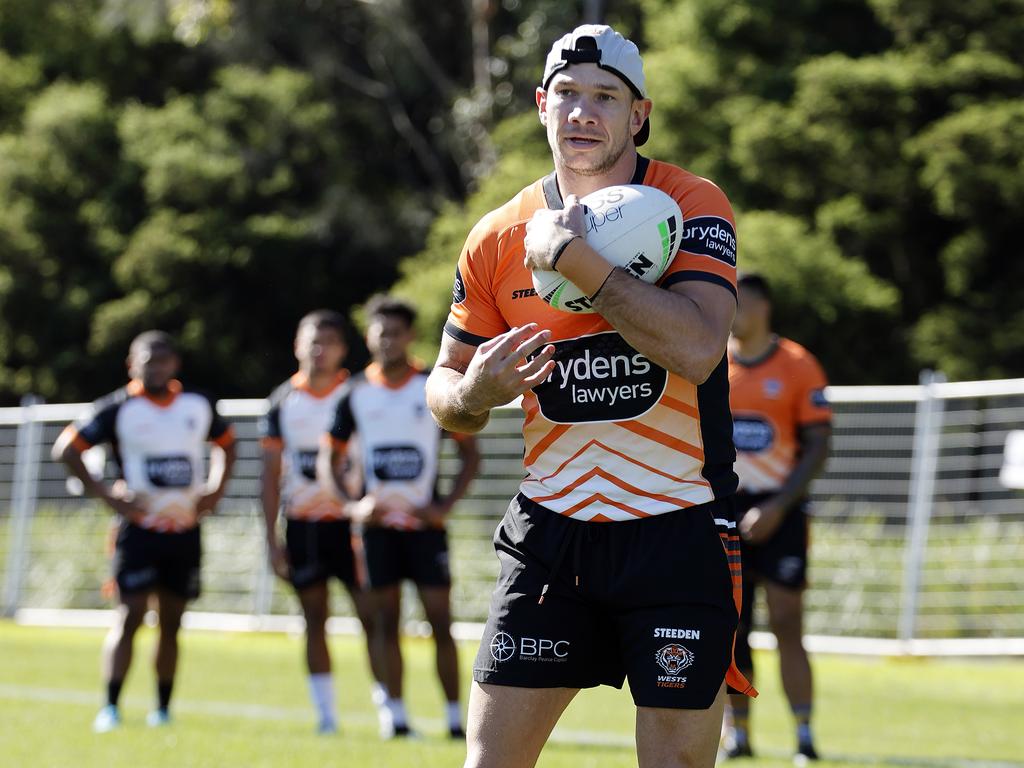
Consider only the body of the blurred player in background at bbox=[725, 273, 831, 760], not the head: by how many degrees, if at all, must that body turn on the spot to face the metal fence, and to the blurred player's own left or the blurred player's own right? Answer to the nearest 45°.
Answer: approximately 135° to the blurred player's own right

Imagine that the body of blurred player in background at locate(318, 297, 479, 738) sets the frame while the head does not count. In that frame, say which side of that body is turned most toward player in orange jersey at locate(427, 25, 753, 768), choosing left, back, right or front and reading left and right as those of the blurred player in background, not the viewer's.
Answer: front

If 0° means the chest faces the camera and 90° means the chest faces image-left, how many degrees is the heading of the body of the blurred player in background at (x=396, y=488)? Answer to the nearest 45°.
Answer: approximately 0°

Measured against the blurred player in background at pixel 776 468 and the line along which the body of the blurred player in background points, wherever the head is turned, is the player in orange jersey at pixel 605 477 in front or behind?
in front

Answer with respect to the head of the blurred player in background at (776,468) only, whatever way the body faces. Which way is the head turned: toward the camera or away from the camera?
toward the camera

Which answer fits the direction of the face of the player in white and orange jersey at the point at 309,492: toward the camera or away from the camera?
toward the camera

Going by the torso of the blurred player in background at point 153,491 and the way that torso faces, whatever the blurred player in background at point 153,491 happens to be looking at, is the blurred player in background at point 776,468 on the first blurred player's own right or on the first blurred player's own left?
on the first blurred player's own left

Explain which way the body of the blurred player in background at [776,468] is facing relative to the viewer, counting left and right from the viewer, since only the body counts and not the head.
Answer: facing the viewer and to the left of the viewer

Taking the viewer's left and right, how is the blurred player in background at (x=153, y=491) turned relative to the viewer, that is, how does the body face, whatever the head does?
facing the viewer

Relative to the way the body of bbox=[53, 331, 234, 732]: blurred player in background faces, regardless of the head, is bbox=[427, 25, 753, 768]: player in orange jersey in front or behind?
in front

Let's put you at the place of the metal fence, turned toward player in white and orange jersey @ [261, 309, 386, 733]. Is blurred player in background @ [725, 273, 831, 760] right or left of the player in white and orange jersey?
left

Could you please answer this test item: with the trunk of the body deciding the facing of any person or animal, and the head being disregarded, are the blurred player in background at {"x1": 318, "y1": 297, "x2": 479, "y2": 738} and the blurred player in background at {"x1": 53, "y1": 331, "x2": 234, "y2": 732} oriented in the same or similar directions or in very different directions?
same or similar directions
